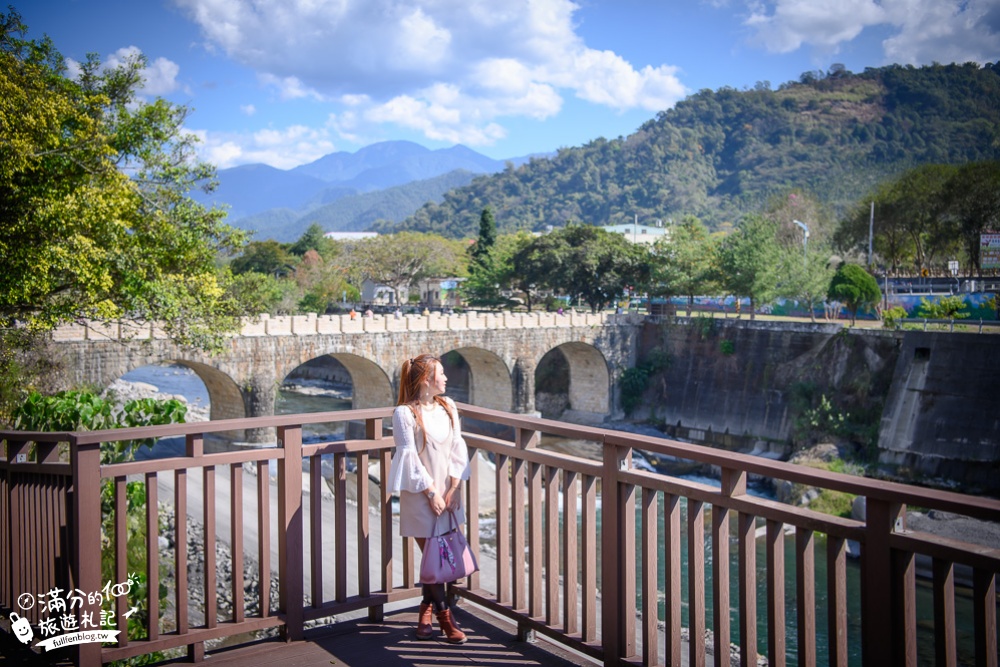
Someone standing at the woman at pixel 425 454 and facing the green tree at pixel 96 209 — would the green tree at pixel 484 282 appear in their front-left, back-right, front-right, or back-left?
front-right

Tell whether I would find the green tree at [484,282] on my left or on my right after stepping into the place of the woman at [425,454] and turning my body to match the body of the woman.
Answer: on my left

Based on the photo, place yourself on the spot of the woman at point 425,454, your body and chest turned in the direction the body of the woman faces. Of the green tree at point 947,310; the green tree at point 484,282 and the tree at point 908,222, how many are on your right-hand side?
0

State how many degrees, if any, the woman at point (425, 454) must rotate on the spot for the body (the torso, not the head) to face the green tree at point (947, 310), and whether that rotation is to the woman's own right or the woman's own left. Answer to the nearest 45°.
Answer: approximately 90° to the woman's own left

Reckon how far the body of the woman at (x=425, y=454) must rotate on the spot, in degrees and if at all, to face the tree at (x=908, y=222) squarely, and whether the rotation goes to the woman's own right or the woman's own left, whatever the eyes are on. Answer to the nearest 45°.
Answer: approximately 90° to the woman's own left

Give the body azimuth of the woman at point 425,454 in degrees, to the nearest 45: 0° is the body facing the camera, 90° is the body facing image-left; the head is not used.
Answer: approximately 315°

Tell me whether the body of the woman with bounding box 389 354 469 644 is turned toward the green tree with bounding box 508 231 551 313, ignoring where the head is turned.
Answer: no

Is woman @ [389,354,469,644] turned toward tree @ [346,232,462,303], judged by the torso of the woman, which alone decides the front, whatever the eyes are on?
no

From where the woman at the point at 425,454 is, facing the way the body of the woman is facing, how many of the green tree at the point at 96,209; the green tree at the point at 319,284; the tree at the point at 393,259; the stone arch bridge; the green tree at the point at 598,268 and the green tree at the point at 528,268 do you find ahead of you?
0

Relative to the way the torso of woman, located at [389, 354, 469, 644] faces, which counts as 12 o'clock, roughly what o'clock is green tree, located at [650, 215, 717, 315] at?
The green tree is roughly at 8 o'clock from the woman.

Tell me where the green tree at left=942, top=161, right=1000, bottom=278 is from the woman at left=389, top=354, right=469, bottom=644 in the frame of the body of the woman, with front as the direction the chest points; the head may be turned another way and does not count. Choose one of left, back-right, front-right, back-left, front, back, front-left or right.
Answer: left

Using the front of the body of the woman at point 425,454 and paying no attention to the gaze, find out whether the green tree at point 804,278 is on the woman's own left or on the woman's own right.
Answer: on the woman's own left

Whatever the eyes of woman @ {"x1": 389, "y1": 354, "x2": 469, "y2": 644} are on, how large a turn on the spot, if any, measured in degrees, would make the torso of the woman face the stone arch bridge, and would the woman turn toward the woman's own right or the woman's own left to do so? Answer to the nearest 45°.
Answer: approximately 135° to the woman's own left

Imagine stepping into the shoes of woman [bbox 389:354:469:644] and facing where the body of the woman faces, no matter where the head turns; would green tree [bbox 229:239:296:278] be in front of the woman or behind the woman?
behind
